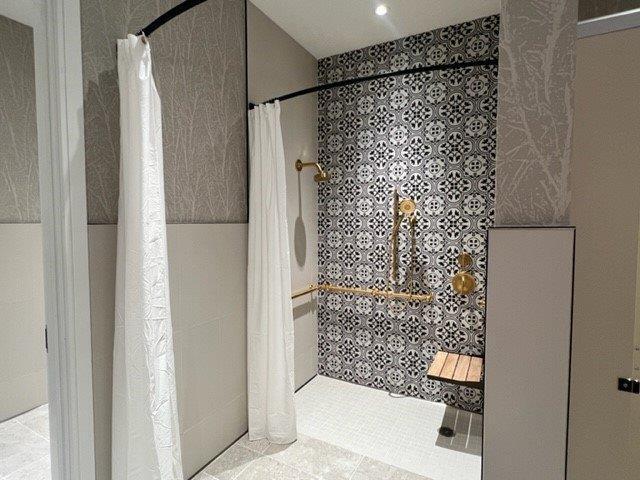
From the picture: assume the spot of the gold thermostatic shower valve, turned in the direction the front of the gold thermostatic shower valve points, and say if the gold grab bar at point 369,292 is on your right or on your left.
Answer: on your right

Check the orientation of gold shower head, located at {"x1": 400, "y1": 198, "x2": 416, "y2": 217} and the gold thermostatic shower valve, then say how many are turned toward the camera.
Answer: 2

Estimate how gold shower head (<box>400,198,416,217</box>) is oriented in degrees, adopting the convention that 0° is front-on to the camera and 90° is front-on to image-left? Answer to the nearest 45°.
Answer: approximately 0°

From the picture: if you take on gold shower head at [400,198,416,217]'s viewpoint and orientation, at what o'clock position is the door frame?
The door frame is roughly at 1 o'clock from the gold shower head.

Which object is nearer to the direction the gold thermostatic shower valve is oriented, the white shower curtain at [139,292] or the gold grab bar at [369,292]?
the white shower curtain

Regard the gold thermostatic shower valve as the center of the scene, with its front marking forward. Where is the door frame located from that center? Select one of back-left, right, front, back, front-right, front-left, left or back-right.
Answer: front-right

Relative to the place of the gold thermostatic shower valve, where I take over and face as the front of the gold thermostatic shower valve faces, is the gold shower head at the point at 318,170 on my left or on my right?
on my right

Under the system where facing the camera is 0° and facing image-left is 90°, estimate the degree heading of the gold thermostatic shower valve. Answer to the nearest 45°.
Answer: approximately 0°
